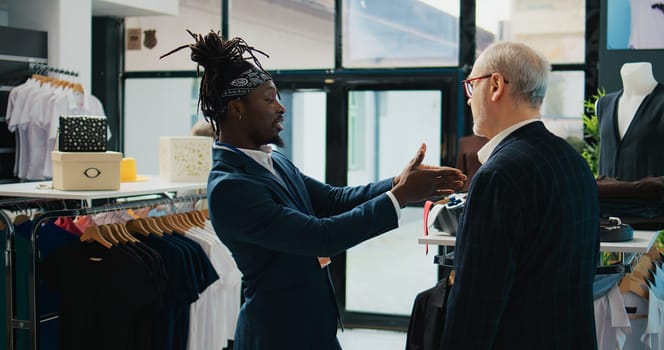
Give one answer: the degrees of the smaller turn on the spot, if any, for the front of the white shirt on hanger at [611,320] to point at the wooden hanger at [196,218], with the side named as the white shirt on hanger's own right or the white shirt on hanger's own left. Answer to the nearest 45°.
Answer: approximately 45° to the white shirt on hanger's own right

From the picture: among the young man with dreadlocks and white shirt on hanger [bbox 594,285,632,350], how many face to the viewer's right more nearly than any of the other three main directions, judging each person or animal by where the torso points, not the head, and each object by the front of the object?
1

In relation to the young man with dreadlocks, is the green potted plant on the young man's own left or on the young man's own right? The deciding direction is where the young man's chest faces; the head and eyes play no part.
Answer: on the young man's own left

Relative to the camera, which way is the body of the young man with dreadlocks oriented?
to the viewer's right

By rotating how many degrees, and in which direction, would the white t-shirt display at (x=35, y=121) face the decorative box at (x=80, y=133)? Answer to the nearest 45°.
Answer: approximately 45° to its left

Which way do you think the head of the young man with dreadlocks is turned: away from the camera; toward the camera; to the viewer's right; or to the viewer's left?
to the viewer's right

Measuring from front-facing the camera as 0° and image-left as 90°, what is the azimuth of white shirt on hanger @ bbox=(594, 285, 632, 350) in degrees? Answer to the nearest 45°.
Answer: approximately 45°

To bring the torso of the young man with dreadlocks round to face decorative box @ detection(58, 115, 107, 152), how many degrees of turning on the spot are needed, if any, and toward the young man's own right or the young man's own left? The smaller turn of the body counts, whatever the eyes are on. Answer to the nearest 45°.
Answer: approximately 135° to the young man's own left

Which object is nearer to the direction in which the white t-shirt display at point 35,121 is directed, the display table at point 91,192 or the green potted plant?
the display table

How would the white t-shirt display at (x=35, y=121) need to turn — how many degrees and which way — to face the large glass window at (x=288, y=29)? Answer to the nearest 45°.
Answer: approximately 135° to its left
